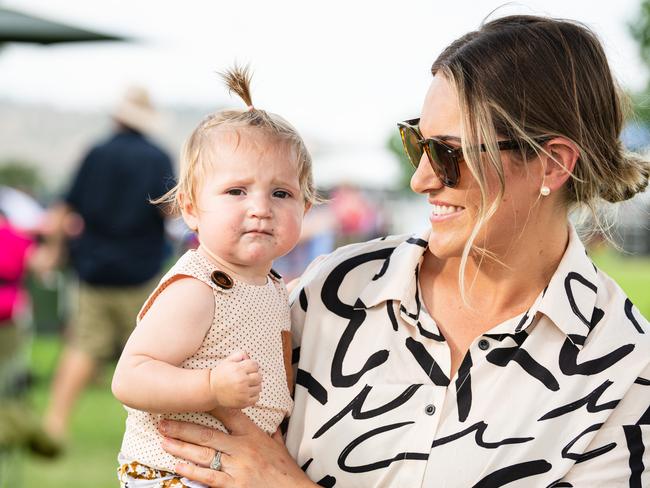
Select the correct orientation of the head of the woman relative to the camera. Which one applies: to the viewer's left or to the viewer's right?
to the viewer's left

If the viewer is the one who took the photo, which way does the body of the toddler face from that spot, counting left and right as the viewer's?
facing the viewer and to the right of the viewer

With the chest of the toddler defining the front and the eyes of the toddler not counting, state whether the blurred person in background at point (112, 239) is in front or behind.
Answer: behind

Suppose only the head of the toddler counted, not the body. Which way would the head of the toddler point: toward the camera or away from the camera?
toward the camera
